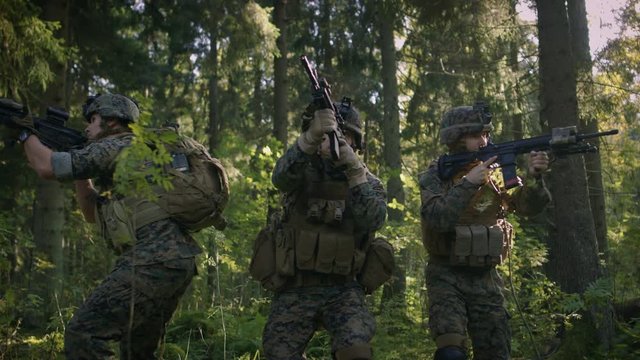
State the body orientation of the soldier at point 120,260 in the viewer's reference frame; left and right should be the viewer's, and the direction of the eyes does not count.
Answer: facing to the left of the viewer

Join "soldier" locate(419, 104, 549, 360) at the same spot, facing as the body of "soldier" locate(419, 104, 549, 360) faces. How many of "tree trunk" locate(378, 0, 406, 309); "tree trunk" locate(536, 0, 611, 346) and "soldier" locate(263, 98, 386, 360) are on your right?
1

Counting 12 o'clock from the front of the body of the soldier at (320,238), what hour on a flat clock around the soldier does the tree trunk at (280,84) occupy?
The tree trunk is roughly at 6 o'clock from the soldier.

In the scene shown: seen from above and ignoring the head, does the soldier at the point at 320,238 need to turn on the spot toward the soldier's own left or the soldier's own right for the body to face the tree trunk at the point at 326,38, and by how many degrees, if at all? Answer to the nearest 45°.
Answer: approximately 180°

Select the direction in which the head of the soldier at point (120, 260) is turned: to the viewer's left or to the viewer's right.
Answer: to the viewer's left

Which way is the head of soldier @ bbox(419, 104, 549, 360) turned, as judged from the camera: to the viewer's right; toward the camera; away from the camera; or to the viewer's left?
to the viewer's right

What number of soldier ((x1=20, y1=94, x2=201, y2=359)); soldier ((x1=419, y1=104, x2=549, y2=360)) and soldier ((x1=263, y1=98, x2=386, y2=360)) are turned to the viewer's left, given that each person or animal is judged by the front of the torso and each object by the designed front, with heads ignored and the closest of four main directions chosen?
1

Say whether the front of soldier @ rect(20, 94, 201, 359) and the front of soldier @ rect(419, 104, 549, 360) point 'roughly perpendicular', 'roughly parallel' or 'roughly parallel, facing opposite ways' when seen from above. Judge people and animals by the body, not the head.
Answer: roughly perpendicular

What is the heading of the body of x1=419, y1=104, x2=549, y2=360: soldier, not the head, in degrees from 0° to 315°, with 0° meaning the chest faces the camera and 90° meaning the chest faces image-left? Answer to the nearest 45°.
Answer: approximately 315°

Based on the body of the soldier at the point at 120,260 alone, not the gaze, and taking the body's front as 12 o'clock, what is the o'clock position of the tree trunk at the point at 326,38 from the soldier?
The tree trunk is roughly at 4 o'clock from the soldier.

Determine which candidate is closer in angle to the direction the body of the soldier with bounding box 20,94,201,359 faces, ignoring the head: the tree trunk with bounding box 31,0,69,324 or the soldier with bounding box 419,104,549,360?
the tree trunk

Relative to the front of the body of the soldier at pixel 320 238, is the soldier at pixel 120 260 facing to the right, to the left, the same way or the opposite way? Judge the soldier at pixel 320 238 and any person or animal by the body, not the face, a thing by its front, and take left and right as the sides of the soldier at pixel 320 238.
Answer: to the right

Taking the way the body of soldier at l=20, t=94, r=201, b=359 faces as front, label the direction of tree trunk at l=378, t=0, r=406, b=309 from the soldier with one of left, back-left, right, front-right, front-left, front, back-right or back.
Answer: back-right

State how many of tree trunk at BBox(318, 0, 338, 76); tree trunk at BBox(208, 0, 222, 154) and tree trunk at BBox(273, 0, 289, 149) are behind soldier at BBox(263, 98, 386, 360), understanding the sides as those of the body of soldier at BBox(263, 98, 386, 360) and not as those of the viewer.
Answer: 3
